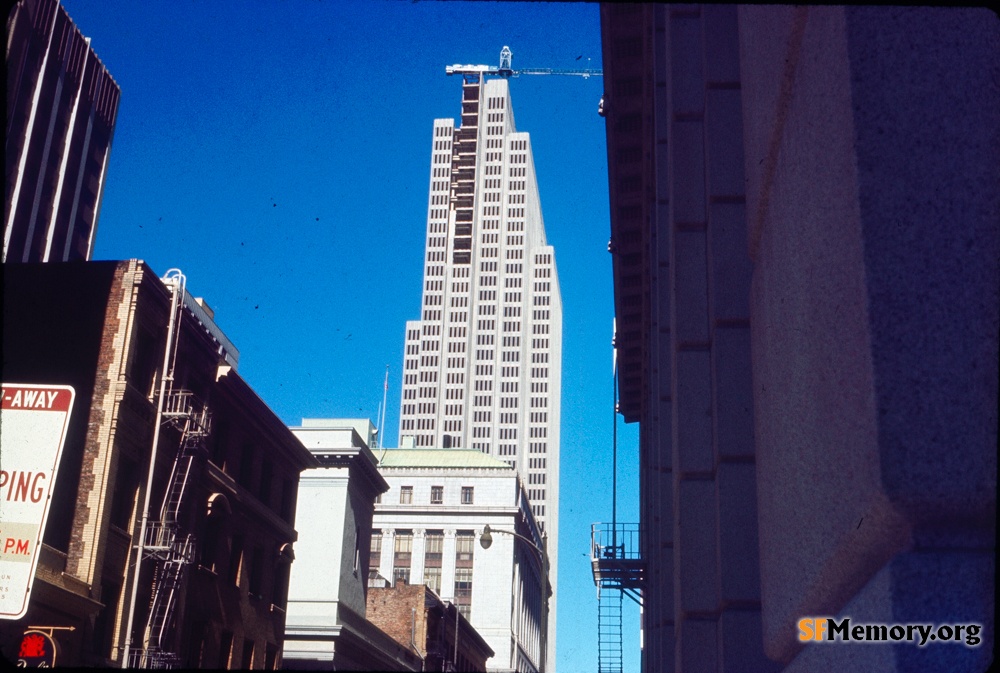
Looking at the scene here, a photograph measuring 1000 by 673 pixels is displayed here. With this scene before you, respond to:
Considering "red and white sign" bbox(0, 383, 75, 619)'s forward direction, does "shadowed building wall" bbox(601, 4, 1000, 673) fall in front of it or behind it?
in front

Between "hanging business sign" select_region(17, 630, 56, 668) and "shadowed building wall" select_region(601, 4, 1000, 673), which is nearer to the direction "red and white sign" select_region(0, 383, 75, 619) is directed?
the shadowed building wall

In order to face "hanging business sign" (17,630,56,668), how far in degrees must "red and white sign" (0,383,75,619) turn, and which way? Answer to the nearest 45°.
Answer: approximately 180°

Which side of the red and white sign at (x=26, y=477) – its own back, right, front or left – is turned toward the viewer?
front

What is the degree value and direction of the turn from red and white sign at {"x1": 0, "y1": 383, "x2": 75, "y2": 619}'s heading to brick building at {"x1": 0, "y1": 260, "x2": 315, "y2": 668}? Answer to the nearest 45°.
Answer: approximately 180°

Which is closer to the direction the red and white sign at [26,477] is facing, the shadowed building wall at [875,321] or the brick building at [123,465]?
the shadowed building wall
